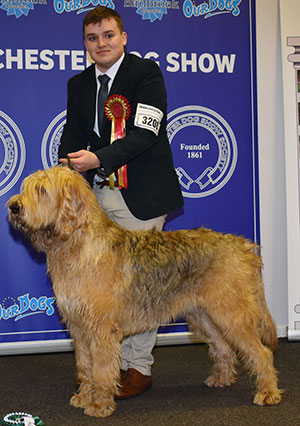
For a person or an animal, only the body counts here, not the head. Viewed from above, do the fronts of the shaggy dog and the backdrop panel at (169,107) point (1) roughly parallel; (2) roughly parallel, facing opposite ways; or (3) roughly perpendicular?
roughly perpendicular

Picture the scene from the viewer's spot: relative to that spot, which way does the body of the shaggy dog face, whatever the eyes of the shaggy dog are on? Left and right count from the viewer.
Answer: facing to the left of the viewer

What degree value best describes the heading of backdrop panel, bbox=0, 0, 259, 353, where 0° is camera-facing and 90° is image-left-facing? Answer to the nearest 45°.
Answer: approximately 0°

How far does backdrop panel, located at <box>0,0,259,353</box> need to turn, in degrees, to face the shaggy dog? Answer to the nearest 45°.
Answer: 0° — it already faces it

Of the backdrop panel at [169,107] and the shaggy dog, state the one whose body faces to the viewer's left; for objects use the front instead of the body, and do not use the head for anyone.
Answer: the shaggy dog

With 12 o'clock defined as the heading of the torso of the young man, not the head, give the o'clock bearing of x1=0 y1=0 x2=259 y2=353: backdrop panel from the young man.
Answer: The backdrop panel is roughly at 5 o'clock from the young man.

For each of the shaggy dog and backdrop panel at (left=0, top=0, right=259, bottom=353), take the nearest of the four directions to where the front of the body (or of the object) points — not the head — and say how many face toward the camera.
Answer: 1

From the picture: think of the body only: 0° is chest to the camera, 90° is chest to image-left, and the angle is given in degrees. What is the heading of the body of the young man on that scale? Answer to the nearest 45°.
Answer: approximately 45°
